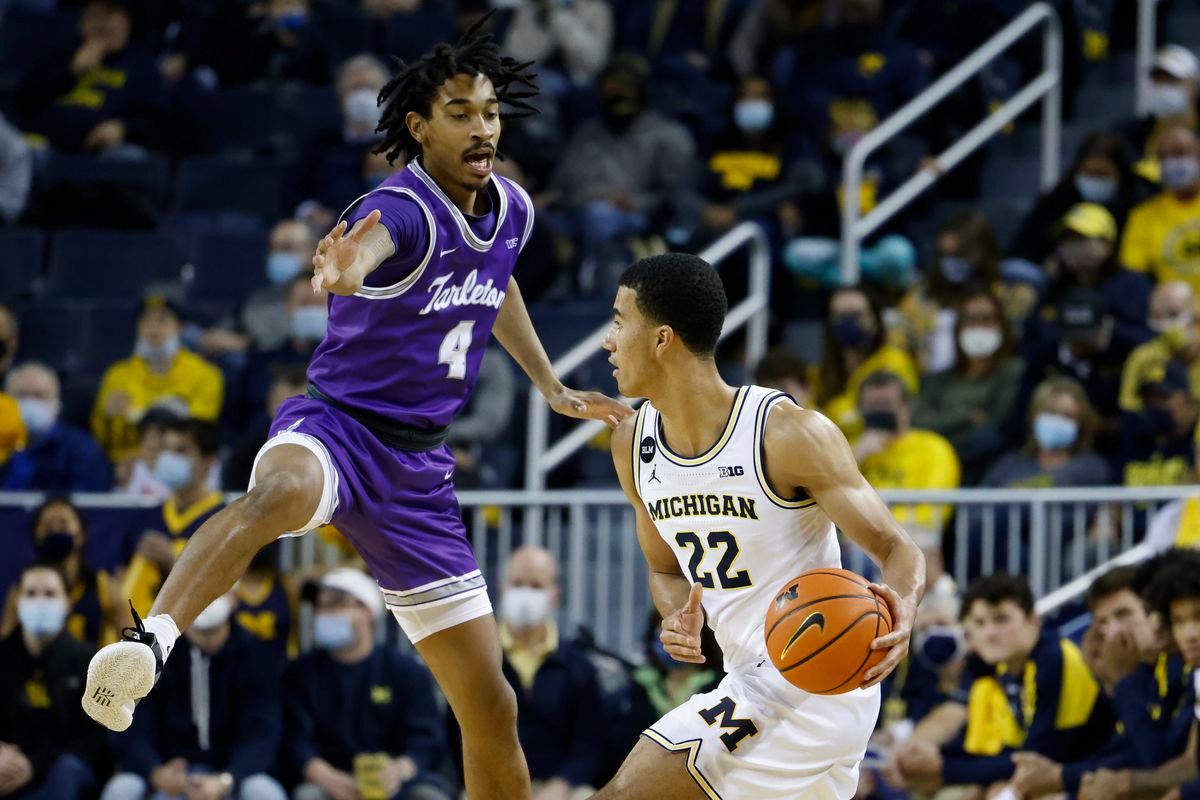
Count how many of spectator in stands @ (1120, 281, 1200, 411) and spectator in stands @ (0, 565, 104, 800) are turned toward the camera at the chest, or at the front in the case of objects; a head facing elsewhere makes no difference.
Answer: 2

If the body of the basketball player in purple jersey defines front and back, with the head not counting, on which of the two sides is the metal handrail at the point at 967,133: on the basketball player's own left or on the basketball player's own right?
on the basketball player's own left

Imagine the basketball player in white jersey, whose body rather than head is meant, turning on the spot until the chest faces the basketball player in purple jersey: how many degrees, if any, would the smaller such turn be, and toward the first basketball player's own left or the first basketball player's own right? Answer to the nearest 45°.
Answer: approximately 45° to the first basketball player's own right

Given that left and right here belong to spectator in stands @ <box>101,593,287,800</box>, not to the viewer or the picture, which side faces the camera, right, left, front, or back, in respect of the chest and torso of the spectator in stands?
front

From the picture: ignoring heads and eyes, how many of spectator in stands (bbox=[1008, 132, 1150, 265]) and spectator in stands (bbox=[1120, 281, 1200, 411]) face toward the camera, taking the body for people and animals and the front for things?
2

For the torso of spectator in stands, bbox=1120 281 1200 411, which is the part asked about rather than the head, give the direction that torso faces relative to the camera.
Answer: toward the camera

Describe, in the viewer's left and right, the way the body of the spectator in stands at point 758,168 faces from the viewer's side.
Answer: facing the viewer

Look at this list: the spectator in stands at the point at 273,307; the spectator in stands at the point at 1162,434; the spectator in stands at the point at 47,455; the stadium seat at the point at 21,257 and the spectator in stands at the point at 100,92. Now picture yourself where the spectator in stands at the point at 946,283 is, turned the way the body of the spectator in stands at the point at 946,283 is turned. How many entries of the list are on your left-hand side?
1

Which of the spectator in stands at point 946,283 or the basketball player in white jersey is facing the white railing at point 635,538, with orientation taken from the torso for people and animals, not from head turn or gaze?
the spectator in stands

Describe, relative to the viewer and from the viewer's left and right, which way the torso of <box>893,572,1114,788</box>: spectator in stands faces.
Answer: facing the viewer and to the left of the viewer

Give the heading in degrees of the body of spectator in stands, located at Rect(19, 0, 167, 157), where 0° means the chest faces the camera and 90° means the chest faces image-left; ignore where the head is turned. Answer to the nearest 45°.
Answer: approximately 0°

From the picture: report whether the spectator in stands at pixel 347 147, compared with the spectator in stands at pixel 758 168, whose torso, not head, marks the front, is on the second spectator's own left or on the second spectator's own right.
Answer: on the second spectator's own right
